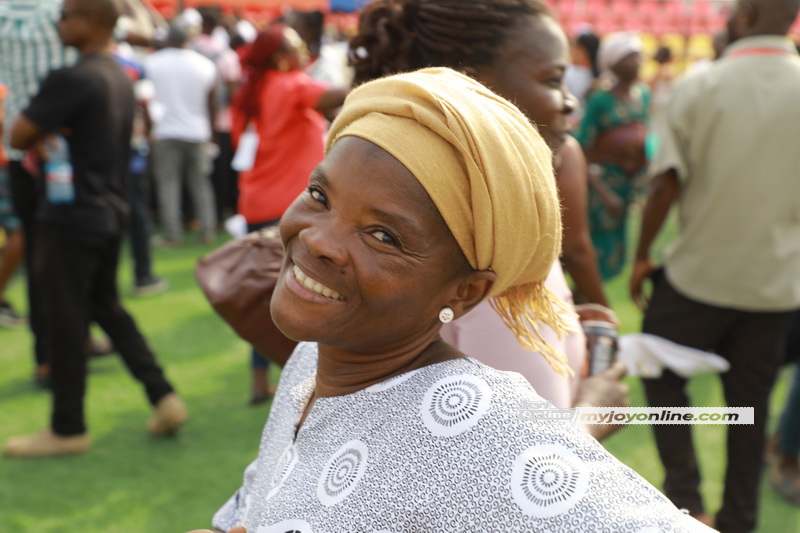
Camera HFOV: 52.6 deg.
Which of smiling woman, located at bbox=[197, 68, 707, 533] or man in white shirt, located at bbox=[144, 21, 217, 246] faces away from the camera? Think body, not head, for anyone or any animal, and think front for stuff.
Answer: the man in white shirt

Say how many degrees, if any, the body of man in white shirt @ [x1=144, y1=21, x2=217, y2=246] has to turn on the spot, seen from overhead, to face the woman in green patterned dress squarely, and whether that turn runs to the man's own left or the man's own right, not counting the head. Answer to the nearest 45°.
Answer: approximately 135° to the man's own right

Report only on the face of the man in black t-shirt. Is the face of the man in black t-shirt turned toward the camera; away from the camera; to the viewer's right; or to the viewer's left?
to the viewer's left

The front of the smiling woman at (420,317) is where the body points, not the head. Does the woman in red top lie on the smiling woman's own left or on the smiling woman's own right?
on the smiling woman's own right

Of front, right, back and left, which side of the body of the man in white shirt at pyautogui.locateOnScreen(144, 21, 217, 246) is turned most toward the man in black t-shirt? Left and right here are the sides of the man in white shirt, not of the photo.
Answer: back

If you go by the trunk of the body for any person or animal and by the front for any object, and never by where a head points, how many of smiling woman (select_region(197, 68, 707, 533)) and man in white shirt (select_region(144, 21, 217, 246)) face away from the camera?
1

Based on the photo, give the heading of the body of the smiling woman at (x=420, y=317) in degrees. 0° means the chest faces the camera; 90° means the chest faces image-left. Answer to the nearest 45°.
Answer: approximately 45°

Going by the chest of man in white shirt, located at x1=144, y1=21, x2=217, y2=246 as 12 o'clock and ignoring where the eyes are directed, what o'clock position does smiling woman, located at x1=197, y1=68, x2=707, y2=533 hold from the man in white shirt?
The smiling woman is roughly at 6 o'clock from the man in white shirt.

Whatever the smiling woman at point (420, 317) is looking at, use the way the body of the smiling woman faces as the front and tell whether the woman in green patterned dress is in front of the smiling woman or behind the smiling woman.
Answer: behind

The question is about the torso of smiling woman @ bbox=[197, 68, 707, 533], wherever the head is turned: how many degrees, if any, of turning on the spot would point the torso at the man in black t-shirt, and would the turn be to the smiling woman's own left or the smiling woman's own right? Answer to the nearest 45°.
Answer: approximately 90° to the smiling woman's own right

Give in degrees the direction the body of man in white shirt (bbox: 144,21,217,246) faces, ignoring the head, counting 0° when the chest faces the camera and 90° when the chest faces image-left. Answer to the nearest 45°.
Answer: approximately 180°
